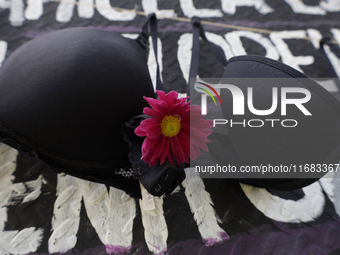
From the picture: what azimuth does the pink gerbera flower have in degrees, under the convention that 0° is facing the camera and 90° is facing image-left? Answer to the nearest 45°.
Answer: approximately 0°
